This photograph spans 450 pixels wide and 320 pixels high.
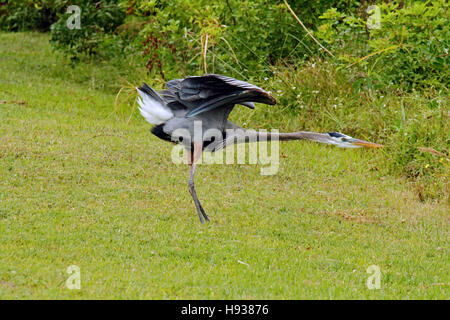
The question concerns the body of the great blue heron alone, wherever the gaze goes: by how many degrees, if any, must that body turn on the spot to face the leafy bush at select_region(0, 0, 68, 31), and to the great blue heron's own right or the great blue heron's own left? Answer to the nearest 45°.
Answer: approximately 135° to the great blue heron's own left

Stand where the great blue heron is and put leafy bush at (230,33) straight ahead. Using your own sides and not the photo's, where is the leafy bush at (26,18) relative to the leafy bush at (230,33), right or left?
left

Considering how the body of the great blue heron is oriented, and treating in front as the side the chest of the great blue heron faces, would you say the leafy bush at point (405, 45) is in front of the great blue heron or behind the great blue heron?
in front

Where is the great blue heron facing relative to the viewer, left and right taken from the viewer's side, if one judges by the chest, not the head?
facing to the right of the viewer

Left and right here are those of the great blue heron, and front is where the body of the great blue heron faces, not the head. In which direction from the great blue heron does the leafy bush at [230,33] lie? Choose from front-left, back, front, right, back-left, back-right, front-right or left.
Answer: left

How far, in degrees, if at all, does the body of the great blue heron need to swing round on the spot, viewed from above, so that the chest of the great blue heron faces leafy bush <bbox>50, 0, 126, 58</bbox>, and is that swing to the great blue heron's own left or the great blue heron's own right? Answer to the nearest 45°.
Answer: approximately 135° to the great blue heron's own left
